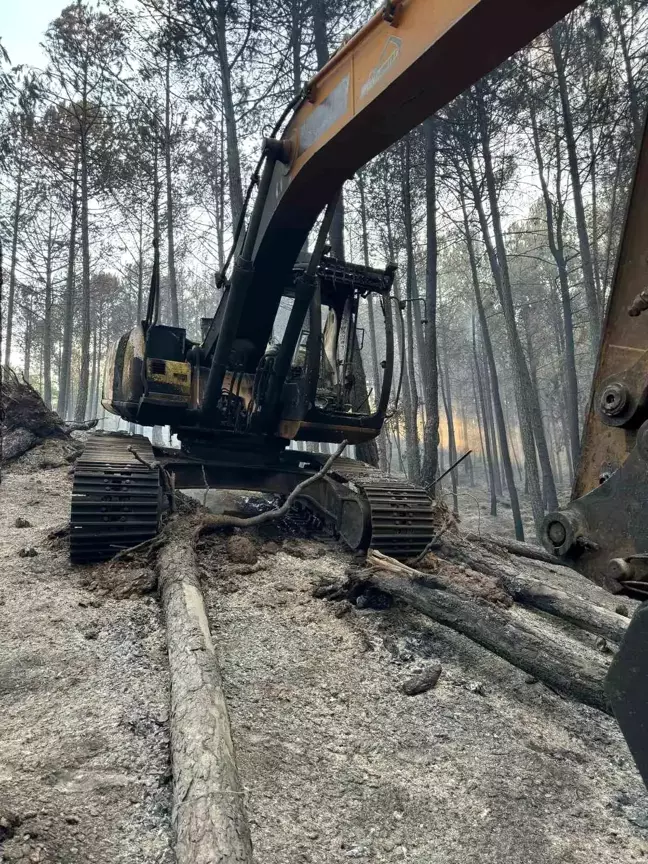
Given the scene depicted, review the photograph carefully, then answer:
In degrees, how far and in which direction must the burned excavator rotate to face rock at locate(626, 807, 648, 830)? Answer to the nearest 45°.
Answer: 0° — it already faces it

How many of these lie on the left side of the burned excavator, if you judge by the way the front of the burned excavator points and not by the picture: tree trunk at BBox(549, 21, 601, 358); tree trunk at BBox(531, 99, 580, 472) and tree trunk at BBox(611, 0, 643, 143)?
3

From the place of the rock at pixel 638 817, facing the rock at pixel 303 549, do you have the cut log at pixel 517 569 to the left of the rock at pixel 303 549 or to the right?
right

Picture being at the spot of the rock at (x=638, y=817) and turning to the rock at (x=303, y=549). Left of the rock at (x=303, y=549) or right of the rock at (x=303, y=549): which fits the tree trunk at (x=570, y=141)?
right

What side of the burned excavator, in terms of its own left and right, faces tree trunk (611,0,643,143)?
left

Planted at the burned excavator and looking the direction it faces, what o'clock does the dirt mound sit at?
The dirt mound is roughly at 6 o'clock from the burned excavator.

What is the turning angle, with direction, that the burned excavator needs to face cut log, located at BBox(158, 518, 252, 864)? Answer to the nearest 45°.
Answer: approximately 45° to its right
